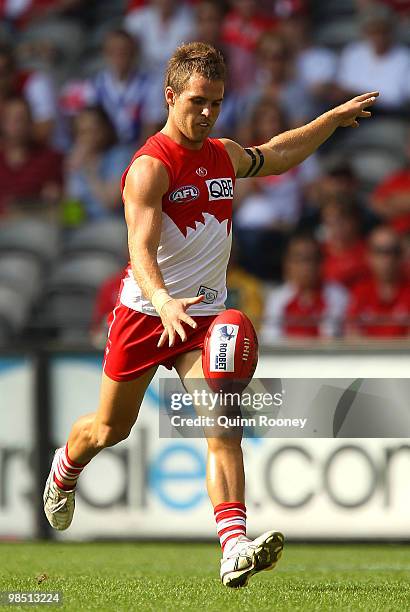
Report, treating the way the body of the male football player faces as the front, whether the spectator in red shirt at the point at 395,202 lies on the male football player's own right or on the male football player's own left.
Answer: on the male football player's own left

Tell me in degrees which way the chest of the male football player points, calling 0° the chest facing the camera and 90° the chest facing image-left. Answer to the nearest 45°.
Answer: approximately 315°

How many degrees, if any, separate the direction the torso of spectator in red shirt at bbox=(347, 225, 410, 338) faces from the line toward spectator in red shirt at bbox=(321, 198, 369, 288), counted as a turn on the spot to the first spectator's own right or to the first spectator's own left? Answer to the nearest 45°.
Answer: approximately 135° to the first spectator's own right

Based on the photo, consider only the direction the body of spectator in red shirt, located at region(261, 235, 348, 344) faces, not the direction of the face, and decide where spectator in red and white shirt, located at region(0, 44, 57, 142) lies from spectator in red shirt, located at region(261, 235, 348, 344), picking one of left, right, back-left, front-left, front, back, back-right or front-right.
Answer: back-right
